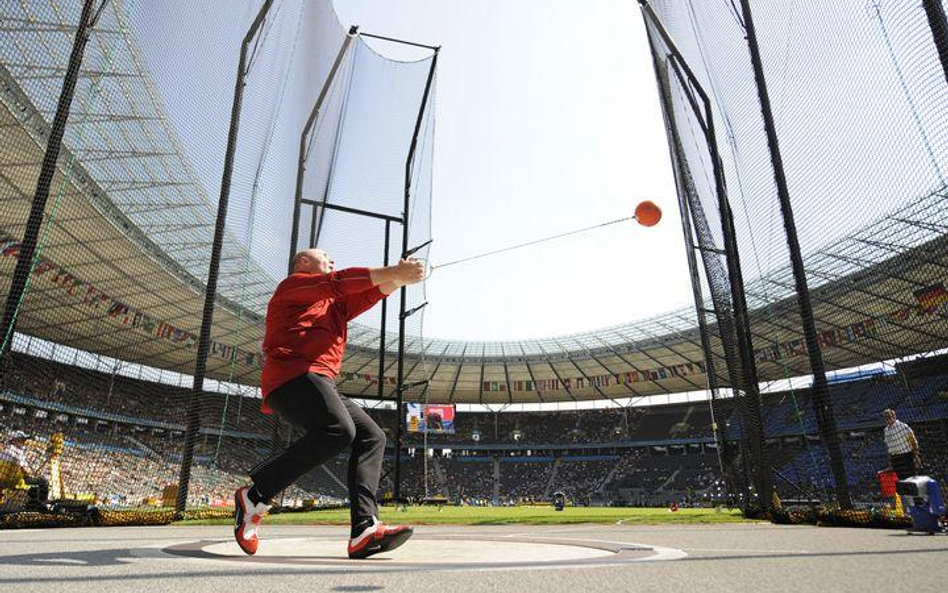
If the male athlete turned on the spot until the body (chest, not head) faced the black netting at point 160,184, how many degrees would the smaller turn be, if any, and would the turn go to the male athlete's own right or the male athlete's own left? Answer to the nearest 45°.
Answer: approximately 90° to the male athlete's own left

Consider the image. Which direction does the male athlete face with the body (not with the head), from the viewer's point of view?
to the viewer's right

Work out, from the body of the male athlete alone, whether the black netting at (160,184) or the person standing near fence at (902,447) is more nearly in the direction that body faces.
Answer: the person standing near fence

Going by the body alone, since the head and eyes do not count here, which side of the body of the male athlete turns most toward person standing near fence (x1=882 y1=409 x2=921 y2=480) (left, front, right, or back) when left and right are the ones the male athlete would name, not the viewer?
front
